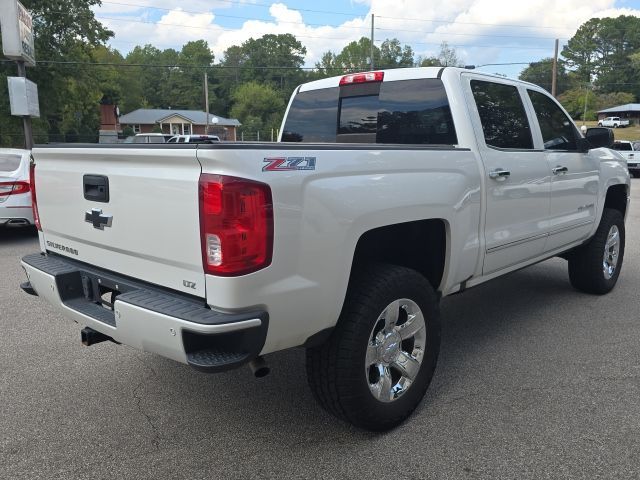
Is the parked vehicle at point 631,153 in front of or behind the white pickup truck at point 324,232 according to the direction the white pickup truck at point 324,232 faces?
in front

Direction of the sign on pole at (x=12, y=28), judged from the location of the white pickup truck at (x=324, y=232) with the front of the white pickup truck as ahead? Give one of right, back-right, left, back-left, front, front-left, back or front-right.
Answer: left

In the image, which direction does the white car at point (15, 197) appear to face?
away from the camera

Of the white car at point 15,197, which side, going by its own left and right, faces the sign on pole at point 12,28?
front

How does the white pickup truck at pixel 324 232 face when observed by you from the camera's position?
facing away from the viewer and to the right of the viewer

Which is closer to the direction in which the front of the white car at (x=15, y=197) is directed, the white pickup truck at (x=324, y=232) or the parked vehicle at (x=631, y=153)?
the parked vehicle

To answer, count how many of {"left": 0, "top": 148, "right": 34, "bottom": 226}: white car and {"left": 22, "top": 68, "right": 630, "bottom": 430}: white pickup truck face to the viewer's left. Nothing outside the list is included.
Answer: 0

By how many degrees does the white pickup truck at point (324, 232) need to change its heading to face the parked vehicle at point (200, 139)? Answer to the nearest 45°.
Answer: approximately 45° to its left

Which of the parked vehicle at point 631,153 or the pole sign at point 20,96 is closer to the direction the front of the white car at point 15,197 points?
the pole sign

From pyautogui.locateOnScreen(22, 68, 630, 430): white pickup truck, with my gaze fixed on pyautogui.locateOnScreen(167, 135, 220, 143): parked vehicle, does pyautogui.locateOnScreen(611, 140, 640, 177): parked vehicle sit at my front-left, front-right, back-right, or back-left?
front-right

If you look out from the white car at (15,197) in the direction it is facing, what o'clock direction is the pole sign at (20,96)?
The pole sign is roughly at 12 o'clock from the white car.

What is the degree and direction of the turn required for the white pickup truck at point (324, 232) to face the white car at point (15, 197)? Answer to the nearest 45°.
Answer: approximately 90° to its left
